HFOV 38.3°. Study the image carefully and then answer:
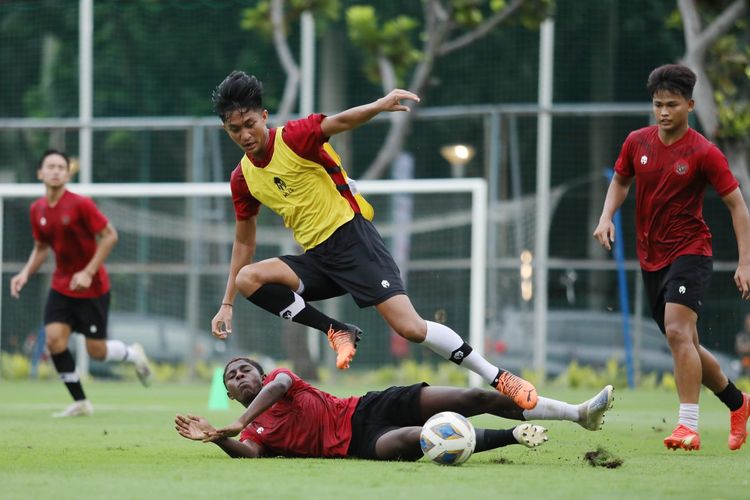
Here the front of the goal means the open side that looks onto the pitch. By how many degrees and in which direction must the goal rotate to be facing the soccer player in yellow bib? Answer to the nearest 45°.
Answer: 0° — it already faces them

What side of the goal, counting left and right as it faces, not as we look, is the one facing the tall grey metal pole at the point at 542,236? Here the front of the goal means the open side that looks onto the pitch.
left

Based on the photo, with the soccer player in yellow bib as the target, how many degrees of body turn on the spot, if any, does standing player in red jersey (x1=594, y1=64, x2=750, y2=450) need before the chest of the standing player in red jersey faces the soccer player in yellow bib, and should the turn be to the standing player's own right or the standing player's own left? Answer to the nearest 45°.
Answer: approximately 45° to the standing player's own right

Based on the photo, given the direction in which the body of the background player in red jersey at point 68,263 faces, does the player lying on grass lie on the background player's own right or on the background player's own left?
on the background player's own left

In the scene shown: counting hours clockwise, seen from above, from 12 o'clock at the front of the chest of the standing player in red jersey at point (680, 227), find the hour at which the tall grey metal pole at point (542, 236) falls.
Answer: The tall grey metal pole is roughly at 4 o'clock from the standing player in red jersey.

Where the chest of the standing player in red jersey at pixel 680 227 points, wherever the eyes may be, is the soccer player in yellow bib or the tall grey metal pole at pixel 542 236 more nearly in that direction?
the soccer player in yellow bib

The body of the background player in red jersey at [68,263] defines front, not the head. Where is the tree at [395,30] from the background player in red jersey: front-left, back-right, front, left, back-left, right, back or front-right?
back

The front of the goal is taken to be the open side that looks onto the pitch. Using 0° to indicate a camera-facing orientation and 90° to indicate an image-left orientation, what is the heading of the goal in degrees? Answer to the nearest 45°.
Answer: approximately 0°

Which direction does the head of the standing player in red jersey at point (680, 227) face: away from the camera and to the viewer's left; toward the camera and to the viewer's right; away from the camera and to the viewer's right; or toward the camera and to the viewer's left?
toward the camera and to the viewer's left
